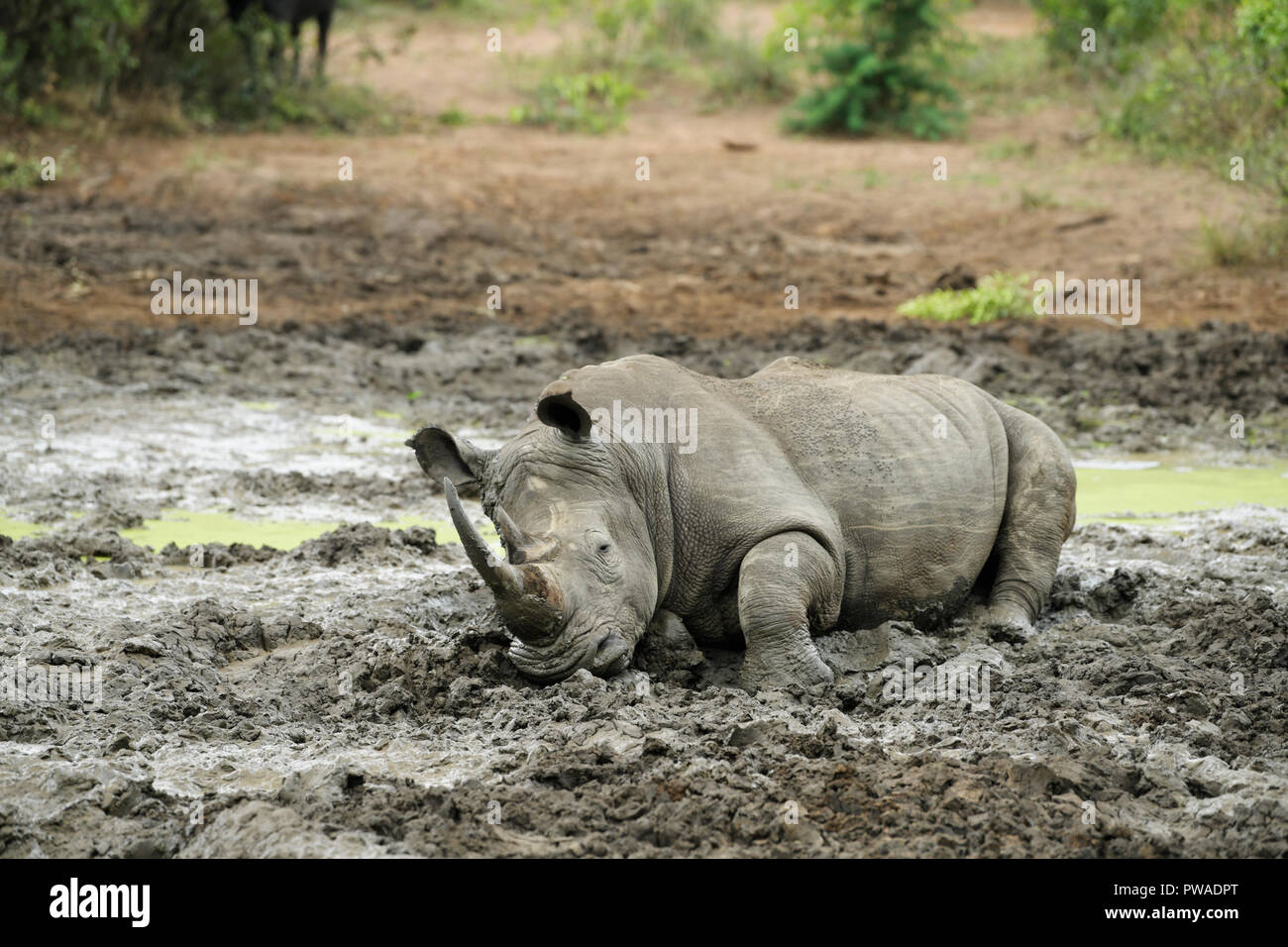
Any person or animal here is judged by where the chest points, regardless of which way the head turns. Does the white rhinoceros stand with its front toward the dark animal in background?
no

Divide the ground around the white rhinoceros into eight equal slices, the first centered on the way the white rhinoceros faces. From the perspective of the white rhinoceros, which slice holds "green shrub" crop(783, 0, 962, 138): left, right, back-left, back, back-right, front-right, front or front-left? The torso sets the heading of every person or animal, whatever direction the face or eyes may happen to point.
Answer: back-right

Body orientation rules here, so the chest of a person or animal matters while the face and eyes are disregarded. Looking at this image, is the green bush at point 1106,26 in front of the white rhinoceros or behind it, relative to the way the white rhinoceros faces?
behind

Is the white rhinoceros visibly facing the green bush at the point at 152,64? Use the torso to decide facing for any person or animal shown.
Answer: no

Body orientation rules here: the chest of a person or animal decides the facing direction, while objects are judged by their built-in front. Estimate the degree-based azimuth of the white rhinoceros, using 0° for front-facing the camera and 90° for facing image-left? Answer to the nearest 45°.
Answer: approximately 45°
